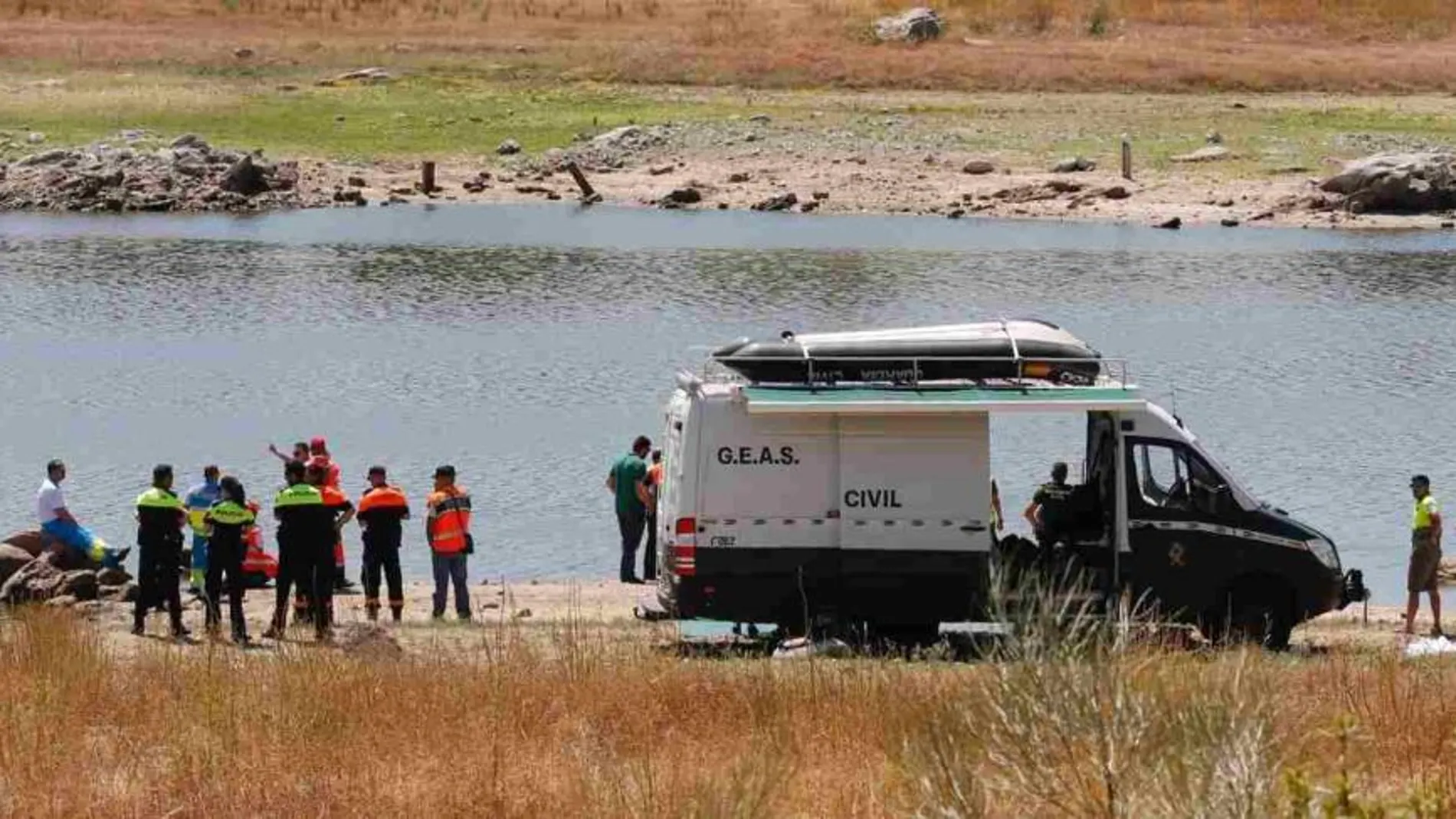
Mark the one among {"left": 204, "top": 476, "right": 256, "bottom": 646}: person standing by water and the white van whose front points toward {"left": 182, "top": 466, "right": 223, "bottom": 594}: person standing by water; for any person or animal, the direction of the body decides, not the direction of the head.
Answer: {"left": 204, "top": 476, "right": 256, "bottom": 646}: person standing by water

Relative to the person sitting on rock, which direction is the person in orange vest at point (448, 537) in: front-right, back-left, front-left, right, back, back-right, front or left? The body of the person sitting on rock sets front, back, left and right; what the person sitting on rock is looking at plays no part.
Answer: front-right

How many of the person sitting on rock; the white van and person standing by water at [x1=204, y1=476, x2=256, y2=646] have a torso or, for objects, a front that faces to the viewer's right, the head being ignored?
2

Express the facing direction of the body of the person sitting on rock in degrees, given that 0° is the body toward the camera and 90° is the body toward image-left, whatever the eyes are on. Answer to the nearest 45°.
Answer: approximately 270°

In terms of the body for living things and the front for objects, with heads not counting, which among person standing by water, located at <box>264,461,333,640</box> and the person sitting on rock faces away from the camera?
the person standing by water

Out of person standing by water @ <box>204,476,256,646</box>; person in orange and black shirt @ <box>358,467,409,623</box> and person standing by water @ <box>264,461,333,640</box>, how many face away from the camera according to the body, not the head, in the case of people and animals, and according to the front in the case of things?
3

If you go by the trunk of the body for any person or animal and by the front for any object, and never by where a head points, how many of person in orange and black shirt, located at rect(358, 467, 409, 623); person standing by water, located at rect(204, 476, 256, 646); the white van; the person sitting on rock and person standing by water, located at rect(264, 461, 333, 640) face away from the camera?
3

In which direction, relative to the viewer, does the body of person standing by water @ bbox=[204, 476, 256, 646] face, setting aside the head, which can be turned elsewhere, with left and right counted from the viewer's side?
facing away from the viewer

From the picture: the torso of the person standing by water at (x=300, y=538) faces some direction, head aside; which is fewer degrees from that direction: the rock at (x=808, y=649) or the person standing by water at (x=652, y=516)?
the person standing by water

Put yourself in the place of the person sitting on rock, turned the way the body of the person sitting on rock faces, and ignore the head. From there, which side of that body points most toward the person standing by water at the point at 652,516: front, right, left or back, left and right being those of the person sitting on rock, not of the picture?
front

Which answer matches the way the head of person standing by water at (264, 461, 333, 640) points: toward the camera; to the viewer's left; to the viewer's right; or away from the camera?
away from the camera

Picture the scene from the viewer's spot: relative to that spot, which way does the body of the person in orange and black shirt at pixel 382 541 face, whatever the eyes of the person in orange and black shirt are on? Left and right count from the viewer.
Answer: facing away from the viewer

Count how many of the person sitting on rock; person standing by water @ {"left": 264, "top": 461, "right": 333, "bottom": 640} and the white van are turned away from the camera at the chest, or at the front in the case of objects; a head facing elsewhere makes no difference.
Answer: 1

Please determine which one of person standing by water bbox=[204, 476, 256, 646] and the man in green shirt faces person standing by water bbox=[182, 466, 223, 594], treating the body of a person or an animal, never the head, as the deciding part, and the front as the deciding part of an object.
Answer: person standing by water bbox=[204, 476, 256, 646]

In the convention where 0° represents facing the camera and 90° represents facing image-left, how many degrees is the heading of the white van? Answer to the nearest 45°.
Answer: approximately 270°
